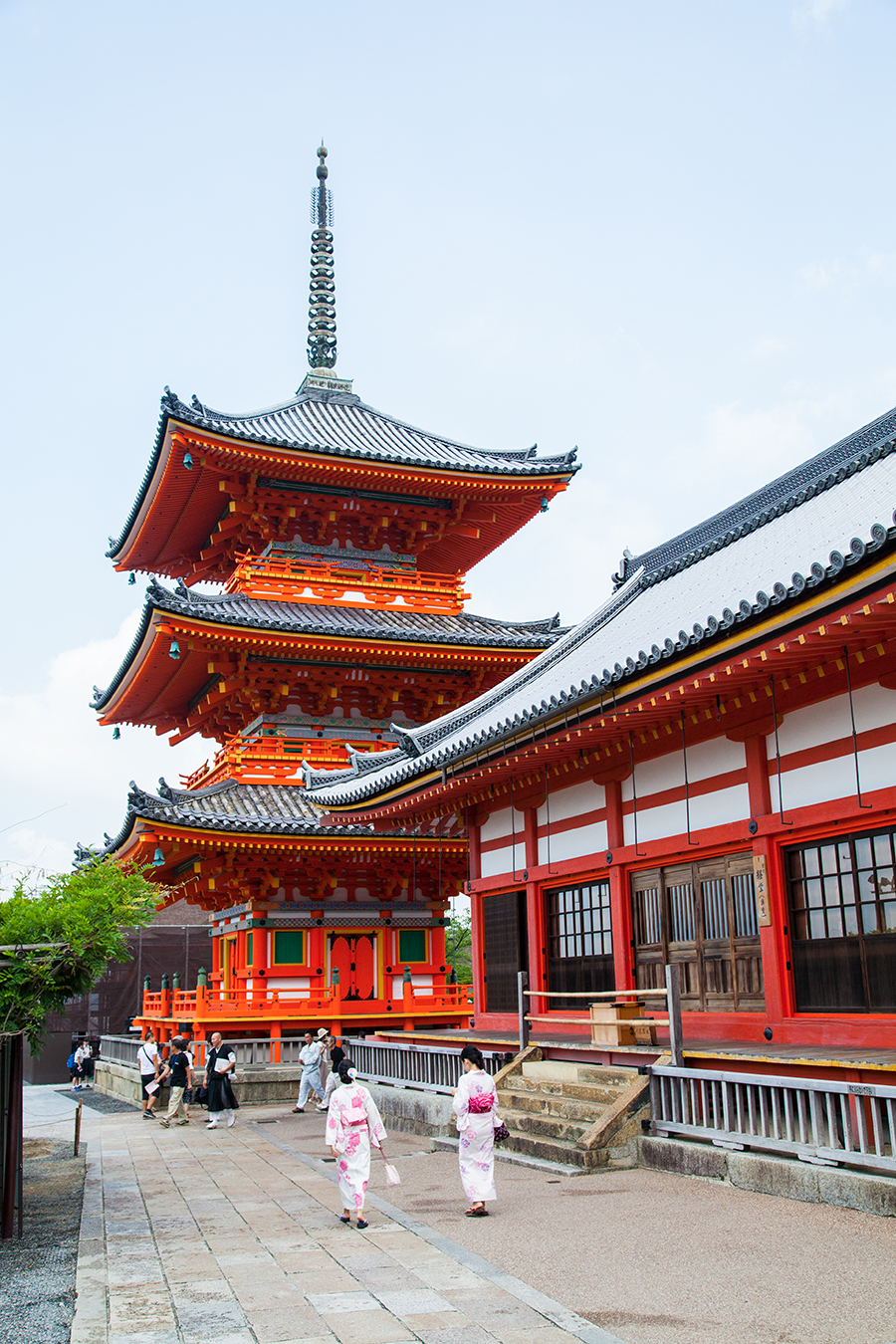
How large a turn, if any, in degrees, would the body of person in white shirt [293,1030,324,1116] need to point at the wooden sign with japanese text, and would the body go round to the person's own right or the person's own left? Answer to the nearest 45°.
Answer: approximately 90° to the person's own left

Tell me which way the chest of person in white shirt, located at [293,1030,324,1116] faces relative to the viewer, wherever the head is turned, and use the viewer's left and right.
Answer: facing the viewer and to the left of the viewer

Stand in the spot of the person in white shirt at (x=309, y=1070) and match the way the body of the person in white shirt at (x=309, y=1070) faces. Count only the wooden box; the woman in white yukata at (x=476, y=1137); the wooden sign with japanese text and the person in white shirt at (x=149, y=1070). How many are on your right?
1

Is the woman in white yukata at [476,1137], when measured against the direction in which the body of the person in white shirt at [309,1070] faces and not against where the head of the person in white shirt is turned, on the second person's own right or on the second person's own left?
on the second person's own left

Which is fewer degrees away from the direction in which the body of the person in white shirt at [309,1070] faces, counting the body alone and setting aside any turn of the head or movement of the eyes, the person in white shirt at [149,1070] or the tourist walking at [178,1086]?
the tourist walking

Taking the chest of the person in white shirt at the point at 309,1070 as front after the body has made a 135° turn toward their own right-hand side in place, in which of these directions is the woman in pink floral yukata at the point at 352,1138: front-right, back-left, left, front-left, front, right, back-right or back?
back

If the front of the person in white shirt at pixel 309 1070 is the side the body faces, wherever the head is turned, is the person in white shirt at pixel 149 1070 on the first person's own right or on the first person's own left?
on the first person's own right

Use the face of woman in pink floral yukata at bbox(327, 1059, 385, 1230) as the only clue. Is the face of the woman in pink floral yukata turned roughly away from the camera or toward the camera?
away from the camera

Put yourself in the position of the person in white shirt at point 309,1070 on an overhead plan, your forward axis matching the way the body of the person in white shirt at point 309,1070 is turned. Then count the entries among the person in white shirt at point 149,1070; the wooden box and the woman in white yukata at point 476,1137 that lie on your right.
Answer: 1
